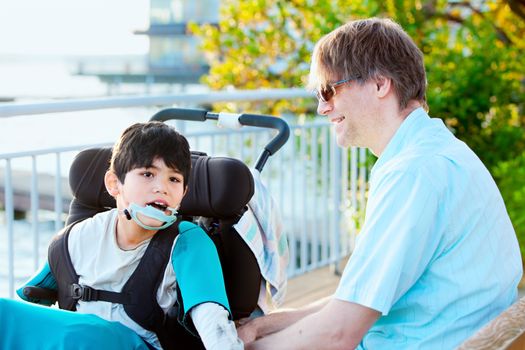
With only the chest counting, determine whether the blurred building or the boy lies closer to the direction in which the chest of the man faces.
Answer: the boy

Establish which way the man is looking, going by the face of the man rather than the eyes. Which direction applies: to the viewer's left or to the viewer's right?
to the viewer's left

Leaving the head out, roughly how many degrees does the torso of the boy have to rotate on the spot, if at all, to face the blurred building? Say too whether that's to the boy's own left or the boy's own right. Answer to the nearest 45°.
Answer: approximately 135° to the boy's own right

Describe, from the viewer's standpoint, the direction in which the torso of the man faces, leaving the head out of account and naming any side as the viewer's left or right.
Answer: facing to the left of the viewer

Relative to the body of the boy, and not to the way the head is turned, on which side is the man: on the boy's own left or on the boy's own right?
on the boy's own left

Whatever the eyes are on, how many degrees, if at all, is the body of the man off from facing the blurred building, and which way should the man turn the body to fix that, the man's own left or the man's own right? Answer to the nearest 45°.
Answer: approximately 90° to the man's own right

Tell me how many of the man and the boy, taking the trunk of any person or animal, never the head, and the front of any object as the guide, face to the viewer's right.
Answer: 0

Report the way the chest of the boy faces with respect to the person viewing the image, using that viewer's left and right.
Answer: facing the viewer and to the left of the viewer

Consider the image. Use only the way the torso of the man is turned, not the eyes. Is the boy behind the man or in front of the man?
in front
